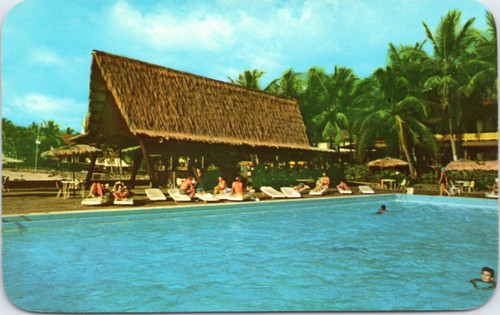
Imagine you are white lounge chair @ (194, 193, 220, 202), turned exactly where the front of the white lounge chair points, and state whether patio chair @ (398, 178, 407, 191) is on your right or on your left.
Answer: on your left

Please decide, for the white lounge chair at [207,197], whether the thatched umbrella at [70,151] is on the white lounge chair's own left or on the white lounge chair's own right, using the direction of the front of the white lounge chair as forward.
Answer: on the white lounge chair's own right

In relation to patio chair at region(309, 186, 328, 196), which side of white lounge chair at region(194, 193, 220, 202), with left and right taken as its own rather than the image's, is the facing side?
left

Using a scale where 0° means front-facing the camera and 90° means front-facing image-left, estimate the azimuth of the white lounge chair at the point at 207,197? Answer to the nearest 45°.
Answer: approximately 315°

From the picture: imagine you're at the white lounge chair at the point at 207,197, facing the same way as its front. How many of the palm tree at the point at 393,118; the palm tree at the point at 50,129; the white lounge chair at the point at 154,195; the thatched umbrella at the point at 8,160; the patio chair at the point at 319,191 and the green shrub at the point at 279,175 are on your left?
3

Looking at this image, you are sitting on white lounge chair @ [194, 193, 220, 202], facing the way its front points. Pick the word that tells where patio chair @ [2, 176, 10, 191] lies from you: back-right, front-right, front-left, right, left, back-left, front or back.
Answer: back

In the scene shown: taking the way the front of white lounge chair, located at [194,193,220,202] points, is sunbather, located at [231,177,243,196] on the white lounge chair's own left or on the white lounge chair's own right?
on the white lounge chair's own left

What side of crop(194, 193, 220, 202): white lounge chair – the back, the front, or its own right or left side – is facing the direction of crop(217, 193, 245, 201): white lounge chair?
left

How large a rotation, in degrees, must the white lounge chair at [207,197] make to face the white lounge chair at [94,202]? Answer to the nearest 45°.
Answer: approximately 90° to its right

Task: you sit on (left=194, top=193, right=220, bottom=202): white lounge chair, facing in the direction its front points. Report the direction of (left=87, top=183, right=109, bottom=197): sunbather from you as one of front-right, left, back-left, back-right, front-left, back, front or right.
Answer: back-right
